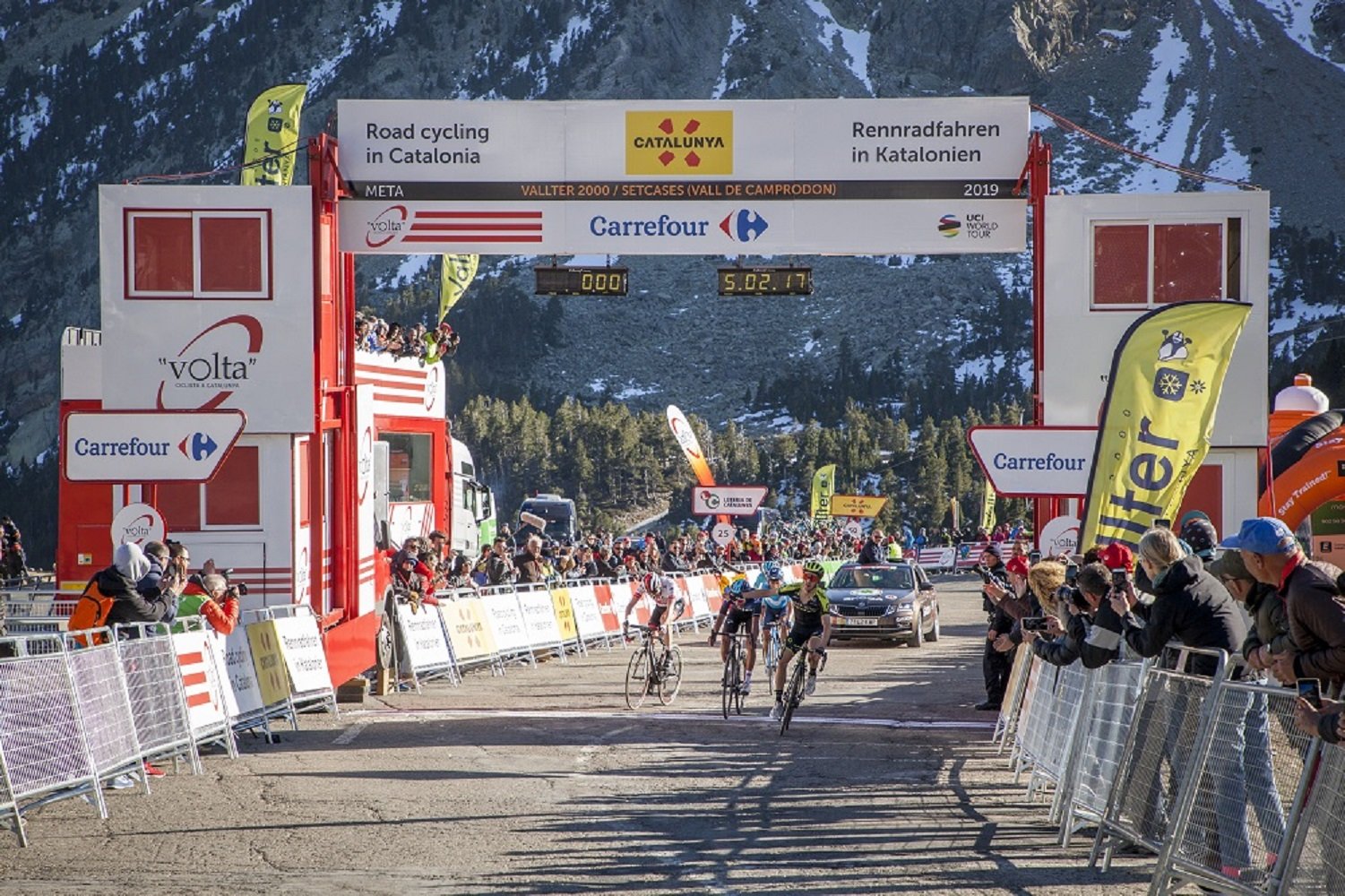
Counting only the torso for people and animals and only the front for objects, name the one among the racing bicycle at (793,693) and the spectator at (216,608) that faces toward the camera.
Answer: the racing bicycle

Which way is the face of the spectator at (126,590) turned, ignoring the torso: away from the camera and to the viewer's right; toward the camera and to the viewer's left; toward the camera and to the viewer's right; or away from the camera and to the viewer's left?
away from the camera and to the viewer's right

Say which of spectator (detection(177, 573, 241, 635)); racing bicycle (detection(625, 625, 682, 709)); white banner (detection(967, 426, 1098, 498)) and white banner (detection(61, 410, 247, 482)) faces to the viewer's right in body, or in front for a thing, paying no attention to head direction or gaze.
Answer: the spectator

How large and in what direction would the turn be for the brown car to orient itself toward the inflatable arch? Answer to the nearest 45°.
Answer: approximately 90° to its left

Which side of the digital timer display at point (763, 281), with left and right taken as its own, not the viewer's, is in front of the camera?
front

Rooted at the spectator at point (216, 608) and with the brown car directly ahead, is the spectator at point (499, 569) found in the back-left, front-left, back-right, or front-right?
front-left

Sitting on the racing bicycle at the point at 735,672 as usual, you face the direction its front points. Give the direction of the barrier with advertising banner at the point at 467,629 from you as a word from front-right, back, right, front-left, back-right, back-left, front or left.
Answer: back-right

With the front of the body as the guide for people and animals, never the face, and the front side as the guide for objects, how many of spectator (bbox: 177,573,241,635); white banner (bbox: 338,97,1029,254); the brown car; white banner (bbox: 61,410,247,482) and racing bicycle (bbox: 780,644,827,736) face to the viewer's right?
1

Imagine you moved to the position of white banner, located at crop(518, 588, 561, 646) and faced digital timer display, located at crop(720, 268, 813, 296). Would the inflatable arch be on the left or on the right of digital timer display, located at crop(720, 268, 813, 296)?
left

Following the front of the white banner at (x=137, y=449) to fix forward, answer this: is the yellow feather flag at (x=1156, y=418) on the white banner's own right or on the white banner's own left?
on the white banner's own left

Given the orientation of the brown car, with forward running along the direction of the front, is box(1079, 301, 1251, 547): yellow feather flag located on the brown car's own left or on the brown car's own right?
on the brown car's own left

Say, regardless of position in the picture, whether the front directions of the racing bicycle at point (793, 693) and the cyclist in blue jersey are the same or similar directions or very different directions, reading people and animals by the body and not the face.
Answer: same or similar directions

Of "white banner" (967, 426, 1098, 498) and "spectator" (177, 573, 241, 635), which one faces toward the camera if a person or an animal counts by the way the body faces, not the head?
the white banner

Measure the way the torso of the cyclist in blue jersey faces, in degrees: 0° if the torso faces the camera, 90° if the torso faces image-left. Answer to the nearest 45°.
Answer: approximately 0°

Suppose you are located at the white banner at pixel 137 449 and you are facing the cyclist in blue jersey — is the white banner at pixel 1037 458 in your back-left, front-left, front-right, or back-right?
front-right

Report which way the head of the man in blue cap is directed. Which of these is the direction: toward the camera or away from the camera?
away from the camera

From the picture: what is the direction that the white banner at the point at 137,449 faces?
toward the camera

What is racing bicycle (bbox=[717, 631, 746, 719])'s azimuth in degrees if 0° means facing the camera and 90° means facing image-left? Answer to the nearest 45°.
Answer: approximately 0°

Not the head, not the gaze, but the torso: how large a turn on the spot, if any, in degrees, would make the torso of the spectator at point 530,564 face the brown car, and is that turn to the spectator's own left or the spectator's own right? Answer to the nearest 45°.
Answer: approximately 45° to the spectator's own left

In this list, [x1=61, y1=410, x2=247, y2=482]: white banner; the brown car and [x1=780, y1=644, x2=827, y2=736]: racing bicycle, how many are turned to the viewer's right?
0
